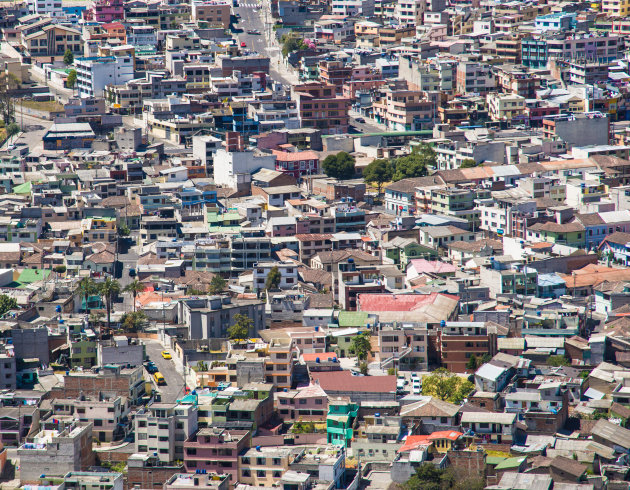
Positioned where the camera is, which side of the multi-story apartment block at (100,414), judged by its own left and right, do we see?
front

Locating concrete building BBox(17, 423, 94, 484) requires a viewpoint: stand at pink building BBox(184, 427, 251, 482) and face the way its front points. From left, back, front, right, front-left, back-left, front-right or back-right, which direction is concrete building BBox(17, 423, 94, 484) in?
right

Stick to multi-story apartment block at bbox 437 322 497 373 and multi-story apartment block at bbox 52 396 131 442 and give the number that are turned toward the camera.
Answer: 2

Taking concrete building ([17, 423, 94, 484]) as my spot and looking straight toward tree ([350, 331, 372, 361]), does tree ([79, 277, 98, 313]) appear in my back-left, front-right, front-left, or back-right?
front-left

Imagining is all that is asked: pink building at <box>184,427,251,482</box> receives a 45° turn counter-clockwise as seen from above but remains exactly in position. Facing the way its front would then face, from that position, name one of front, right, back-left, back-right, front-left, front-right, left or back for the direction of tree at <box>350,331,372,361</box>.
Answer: left

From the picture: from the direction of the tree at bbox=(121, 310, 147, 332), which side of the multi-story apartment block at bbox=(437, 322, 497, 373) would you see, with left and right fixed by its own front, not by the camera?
right

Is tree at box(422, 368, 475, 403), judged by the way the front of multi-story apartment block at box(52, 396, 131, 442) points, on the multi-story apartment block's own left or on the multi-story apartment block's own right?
on the multi-story apartment block's own left

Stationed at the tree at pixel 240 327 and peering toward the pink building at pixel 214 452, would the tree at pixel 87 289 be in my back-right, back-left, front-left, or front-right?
back-right

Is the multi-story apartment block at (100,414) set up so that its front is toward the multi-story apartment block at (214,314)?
no

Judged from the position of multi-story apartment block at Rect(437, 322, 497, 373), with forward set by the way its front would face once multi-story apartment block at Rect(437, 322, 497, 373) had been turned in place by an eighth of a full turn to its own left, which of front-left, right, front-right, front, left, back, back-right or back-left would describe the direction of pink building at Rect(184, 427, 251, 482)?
right

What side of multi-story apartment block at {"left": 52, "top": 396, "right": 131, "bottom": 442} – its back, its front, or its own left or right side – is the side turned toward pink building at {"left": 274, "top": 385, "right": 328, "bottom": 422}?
left

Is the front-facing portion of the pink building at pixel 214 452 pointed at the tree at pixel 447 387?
no

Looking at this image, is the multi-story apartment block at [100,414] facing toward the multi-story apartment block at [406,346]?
no

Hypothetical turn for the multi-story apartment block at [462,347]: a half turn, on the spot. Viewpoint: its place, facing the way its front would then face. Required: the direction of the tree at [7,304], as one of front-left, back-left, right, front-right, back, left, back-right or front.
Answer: left

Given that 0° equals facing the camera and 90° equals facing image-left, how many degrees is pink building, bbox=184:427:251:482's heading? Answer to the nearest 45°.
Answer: approximately 0°

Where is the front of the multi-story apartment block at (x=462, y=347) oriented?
toward the camera
